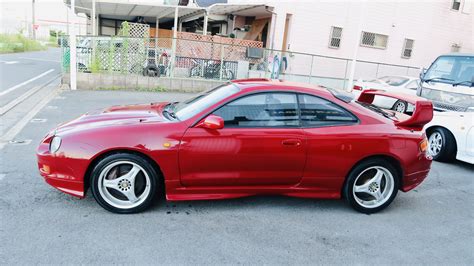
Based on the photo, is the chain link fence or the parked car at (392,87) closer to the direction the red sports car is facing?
the chain link fence

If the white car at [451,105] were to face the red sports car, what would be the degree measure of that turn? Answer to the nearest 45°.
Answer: approximately 45° to its right

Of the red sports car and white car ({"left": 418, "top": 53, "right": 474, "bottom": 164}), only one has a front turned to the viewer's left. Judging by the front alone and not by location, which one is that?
the red sports car

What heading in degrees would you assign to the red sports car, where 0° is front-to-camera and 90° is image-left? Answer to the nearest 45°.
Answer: approximately 90°

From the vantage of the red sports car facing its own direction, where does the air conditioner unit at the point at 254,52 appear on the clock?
The air conditioner unit is roughly at 3 o'clock from the red sports car.

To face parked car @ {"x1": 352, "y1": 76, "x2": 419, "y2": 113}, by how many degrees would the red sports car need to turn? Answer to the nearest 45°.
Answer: approximately 135° to its right

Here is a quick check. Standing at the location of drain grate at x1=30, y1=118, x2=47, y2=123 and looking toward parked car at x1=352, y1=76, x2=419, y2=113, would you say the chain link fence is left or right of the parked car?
left

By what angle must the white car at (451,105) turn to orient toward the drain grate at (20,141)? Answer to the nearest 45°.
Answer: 0° — it already faces it

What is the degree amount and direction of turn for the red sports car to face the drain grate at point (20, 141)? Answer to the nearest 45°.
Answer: approximately 45° to its right

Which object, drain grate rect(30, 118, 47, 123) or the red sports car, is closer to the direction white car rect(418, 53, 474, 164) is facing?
the red sports car
